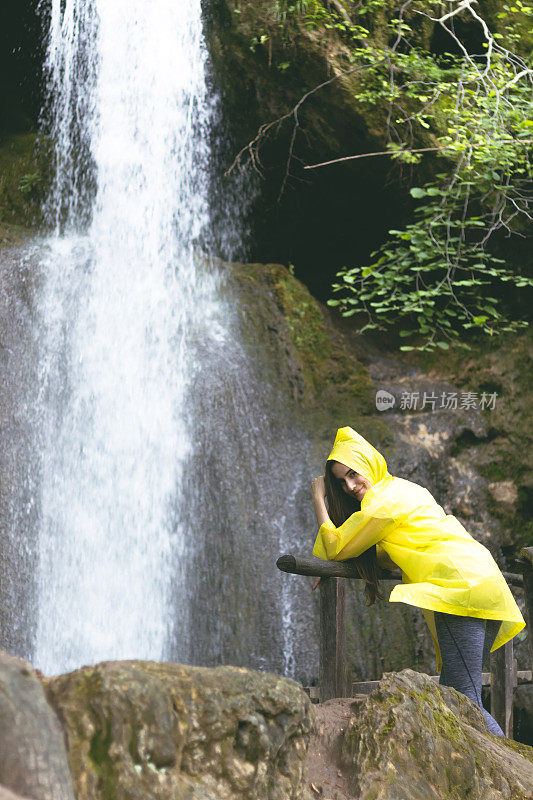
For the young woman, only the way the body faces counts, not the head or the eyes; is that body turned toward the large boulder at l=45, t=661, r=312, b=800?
no

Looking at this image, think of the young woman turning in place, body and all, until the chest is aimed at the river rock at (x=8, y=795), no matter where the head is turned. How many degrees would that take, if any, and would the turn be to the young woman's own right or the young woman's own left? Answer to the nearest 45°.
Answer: approximately 90° to the young woman's own left

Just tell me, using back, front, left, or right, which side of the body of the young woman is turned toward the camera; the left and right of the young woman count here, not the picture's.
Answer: left
